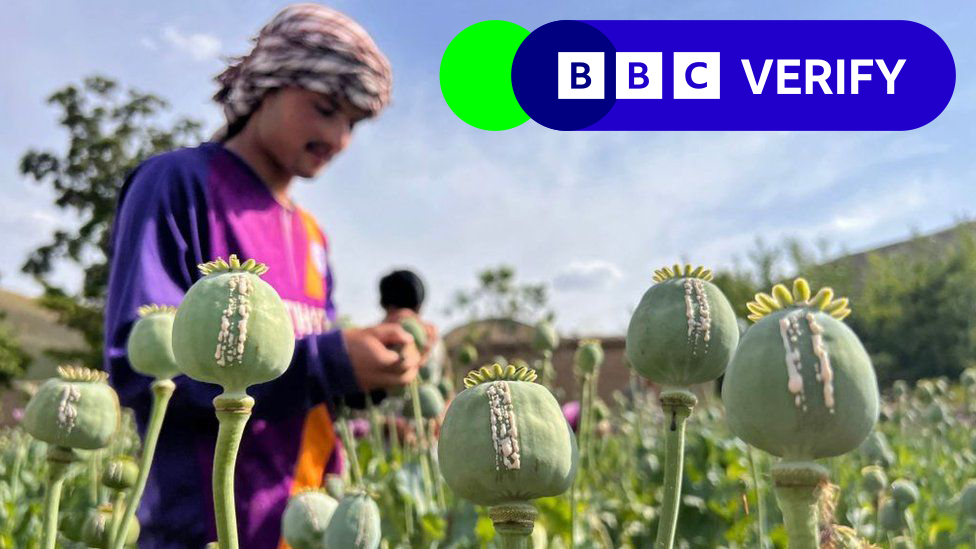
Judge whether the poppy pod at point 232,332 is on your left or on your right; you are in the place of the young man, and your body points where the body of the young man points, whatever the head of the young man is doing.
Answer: on your right

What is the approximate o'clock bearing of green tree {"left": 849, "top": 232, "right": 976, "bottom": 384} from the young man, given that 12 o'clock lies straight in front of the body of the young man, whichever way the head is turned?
The green tree is roughly at 9 o'clock from the young man.

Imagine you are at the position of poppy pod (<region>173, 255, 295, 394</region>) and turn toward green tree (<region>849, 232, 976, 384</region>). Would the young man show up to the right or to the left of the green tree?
left

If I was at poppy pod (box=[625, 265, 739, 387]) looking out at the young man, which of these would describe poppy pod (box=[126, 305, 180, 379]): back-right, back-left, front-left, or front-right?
front-left

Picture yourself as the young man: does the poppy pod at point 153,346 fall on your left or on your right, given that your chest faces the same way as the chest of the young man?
on your right

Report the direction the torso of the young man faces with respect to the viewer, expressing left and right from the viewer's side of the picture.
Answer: facing the viewer and to the right of the viewer

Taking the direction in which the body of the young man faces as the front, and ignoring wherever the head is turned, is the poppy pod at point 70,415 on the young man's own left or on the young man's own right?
on the young man's own right

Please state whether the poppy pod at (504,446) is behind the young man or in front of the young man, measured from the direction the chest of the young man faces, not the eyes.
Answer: in front

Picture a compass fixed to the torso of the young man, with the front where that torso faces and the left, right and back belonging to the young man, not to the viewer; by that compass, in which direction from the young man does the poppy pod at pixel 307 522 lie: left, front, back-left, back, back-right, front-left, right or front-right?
front-right

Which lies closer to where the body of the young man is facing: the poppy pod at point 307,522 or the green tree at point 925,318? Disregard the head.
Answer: the poppy pod

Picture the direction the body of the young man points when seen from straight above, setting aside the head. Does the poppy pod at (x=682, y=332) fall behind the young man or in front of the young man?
in front
